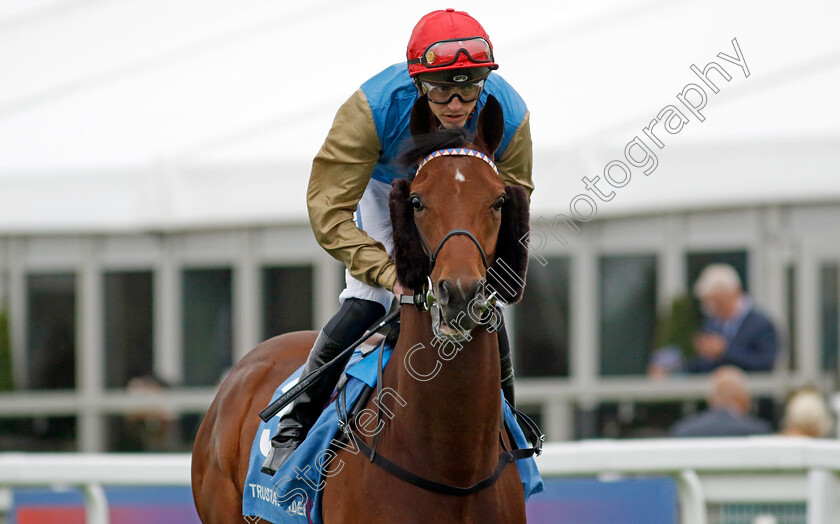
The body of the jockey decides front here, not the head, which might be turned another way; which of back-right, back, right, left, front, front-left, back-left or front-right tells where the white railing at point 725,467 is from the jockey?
left

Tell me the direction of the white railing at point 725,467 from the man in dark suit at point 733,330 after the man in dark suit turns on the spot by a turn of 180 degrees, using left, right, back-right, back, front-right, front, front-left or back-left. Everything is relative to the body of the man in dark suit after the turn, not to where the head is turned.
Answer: back-right

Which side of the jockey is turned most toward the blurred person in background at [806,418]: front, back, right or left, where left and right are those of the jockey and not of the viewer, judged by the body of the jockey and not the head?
back

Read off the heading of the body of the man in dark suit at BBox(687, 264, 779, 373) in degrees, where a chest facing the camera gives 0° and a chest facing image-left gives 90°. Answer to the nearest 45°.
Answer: approximately 45°

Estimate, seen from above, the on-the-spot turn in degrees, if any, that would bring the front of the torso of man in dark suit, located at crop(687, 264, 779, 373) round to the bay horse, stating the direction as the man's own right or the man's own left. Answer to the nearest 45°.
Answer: approximately 45° to the man's own left

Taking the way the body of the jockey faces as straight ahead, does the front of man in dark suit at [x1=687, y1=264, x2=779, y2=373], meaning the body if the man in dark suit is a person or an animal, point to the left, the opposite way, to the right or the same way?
to the right

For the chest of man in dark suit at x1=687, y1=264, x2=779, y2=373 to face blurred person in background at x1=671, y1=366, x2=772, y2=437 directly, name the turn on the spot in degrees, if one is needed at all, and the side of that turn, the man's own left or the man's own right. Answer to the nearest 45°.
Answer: approximately 45° to the man's own left

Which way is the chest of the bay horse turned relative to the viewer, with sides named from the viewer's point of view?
facing the viewer and to the right of the viewer

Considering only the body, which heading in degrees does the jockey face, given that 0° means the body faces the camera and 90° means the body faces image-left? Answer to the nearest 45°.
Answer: approximately 315°
